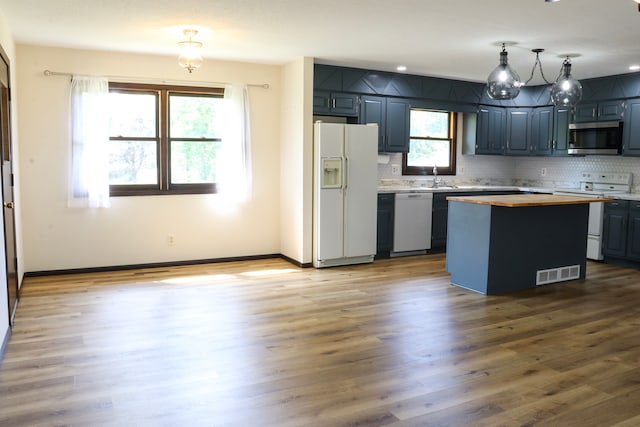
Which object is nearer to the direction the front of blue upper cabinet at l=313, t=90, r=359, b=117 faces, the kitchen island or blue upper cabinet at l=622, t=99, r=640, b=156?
the kitchen island

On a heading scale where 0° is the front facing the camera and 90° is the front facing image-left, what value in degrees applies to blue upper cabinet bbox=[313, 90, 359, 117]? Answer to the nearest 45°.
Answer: approximately 0°

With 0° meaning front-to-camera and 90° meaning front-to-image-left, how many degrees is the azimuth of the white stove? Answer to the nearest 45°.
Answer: approximately 45°

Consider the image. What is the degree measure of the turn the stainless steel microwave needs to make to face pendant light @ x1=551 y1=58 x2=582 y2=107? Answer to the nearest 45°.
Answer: approximately 45° to its left

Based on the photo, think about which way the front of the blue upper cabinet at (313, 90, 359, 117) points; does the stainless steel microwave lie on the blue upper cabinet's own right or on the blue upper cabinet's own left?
on the blue upper cabinet's own left

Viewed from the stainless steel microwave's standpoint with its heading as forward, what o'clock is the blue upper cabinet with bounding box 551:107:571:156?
The blue upper cabinet is roughly at 3 o'clock from the stainless steel microwave.

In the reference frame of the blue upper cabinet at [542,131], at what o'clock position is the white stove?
The white stove is roughly at 9 o'clock from the blue upper cabinet.

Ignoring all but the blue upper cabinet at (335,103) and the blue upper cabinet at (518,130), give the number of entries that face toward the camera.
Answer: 2
